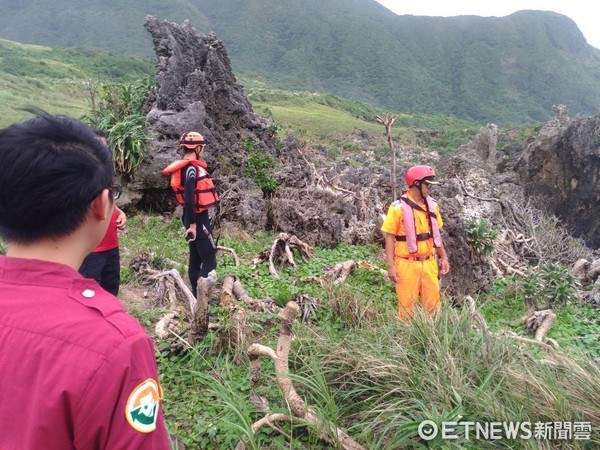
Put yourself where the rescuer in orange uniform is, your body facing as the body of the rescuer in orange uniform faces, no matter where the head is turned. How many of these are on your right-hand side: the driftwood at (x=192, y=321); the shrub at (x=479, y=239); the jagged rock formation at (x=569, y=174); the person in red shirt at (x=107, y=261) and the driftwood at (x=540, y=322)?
2

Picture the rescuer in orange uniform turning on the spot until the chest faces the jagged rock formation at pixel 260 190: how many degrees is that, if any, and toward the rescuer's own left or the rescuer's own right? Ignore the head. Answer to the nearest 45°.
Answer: approximately 180°

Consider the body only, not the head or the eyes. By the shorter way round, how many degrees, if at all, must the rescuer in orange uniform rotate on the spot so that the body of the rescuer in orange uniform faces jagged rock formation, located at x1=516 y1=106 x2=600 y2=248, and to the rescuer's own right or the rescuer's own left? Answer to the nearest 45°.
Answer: approximately 135° to the rescuer's own left

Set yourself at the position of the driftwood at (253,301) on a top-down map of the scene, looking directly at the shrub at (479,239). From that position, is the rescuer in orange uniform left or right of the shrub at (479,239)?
right

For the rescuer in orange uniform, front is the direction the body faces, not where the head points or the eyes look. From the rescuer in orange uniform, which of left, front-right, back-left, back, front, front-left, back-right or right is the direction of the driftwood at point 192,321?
right

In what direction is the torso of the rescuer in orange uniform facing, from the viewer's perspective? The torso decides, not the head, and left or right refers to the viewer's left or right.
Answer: facing the viewer and to the right of the viewer

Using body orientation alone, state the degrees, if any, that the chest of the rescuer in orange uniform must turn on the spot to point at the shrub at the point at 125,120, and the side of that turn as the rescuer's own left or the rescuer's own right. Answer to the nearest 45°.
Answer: approximately 180°

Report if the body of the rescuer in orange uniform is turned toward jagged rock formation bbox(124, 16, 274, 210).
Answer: no

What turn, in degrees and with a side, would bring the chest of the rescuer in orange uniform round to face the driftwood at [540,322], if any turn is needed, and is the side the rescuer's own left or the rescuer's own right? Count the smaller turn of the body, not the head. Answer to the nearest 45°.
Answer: approximately 90° to the rescuer's own left

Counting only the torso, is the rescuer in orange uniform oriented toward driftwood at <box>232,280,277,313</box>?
no

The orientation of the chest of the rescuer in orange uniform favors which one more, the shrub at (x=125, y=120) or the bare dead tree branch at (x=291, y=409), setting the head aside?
the bare dead tree branch

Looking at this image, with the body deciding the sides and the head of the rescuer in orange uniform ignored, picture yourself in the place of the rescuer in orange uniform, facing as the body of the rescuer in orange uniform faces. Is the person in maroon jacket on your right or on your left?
on your right

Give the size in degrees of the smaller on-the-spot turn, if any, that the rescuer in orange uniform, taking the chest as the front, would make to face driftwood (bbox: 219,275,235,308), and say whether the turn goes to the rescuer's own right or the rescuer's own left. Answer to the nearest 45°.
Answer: approximately 135° to the rescuer's own right

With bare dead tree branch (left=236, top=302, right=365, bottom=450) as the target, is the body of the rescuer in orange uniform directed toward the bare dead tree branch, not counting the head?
no
